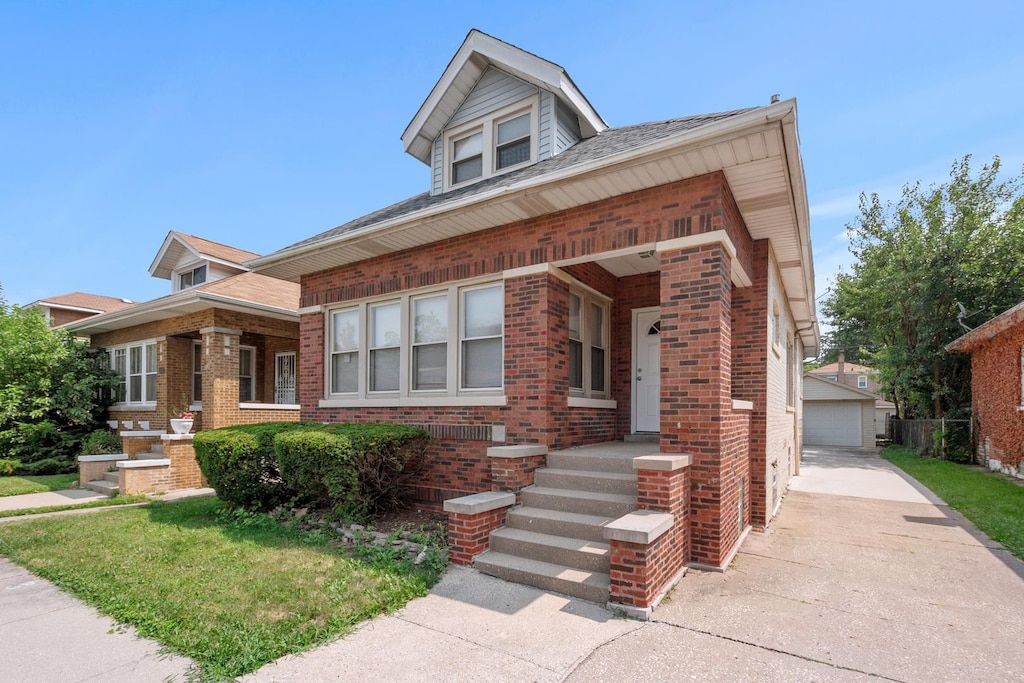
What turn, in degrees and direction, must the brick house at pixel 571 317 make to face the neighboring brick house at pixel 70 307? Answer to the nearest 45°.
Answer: approximately 90° to its right

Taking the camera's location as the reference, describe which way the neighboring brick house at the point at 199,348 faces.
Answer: facing the viewer and to the left of the viewer

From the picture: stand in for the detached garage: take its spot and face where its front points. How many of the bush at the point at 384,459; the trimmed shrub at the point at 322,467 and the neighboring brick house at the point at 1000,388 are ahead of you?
3

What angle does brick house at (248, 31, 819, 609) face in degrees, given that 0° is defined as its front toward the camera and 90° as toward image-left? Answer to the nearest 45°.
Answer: approximately 45°

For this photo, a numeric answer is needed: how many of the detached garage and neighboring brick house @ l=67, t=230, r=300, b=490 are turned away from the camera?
0

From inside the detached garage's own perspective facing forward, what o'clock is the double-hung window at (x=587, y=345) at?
The double-hung window is roughly at 12 o'clock from the detached garage.

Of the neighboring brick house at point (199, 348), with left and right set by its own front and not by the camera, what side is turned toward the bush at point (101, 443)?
front

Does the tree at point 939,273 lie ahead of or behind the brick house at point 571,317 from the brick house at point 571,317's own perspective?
behind

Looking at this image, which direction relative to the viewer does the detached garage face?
toward the camera

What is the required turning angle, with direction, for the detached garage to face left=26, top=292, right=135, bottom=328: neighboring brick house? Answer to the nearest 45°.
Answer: approximately 45° to its right
